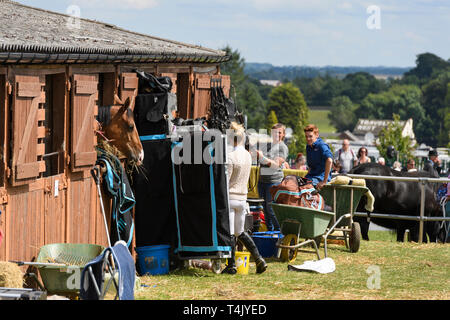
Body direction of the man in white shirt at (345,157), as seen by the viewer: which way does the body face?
toward the camera

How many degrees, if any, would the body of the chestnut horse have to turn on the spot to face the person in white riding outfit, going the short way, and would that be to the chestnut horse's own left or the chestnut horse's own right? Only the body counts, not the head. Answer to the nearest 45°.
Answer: approximately 45° to the chestnut horse's own left

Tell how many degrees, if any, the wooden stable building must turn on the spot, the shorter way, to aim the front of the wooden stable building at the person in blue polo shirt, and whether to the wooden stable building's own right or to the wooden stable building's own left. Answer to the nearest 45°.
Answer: approximately 90° to the wooden stable building's own left

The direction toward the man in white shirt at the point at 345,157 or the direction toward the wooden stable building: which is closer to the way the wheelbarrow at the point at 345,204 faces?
the man in white shirt

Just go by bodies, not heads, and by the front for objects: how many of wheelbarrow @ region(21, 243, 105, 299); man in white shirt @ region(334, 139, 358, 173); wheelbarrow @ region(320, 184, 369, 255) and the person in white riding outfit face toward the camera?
1

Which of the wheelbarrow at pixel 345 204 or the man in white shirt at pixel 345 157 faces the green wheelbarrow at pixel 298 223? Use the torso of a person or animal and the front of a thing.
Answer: the man in white shirt

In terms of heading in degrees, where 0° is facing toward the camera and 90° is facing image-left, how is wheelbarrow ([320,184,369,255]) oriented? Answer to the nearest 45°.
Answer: approximately 225°
